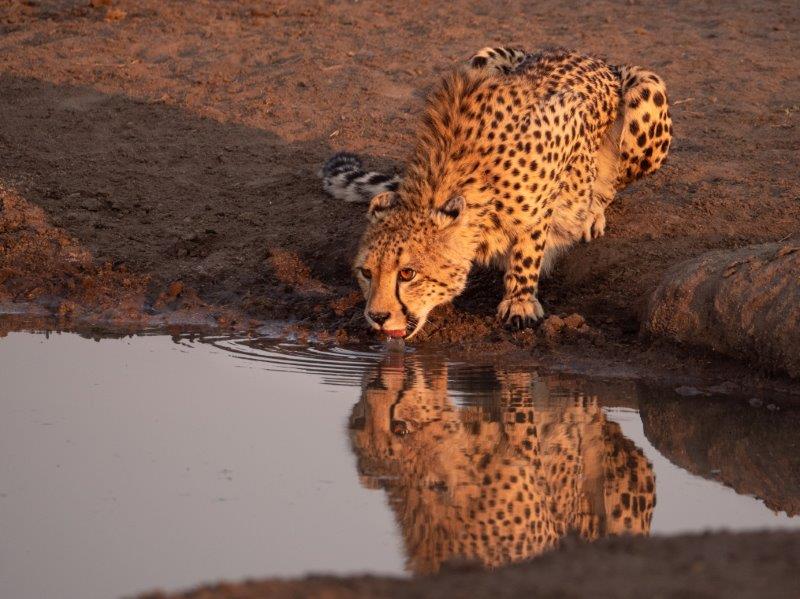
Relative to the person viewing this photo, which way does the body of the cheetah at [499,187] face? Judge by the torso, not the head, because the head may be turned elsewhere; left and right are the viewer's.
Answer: facing the viewer and to the left of the viewer

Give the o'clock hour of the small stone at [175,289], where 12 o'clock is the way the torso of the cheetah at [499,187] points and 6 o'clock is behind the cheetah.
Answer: The small stone is roughly at 2 o'clock from the cheetah.

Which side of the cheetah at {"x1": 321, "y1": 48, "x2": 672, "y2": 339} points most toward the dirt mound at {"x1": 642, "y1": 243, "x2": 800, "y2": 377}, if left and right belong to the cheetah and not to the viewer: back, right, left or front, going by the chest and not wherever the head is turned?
left

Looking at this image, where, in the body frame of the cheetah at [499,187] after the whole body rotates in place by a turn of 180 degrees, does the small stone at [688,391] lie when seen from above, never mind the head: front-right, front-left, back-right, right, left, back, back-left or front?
right

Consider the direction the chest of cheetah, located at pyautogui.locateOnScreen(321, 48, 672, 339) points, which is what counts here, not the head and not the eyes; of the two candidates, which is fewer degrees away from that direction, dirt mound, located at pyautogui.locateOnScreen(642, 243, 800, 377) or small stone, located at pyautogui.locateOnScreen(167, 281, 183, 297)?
the small stone
